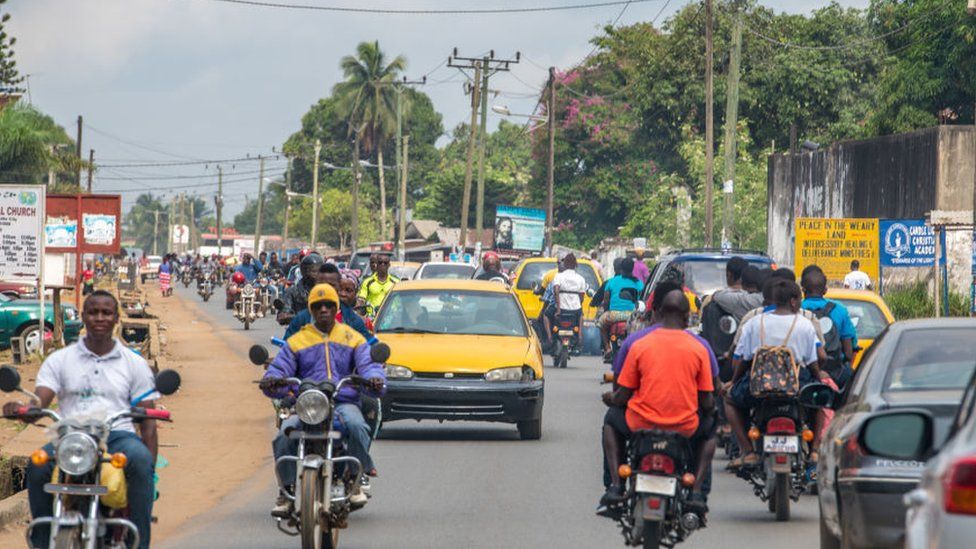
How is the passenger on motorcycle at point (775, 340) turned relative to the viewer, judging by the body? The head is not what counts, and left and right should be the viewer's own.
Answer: facing away from the viewer

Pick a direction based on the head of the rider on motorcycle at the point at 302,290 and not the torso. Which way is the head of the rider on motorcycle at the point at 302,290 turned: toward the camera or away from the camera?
toward the camera

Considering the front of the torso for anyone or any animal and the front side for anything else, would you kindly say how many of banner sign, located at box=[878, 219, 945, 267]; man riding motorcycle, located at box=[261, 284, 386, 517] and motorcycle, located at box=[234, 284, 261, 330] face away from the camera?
0

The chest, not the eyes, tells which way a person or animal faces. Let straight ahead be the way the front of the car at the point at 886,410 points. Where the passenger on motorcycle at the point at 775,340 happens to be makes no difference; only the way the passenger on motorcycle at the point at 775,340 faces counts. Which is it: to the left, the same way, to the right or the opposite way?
the same way

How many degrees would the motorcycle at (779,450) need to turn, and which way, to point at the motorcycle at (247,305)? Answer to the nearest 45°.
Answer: approximately 45° to its left

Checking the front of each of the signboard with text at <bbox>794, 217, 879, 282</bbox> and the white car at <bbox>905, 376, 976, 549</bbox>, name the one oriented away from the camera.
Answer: the white car

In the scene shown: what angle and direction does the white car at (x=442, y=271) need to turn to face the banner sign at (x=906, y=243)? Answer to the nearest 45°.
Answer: approximately 90° to its left

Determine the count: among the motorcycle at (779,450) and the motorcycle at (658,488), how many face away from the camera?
2

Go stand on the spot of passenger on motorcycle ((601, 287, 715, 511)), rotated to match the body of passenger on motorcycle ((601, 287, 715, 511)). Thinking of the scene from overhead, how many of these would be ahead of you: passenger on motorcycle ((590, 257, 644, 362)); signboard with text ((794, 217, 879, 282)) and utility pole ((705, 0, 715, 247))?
3

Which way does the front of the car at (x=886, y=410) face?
away from the camera

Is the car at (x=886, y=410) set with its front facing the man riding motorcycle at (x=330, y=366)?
no

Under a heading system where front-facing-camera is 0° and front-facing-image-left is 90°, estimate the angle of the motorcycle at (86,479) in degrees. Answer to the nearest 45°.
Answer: approximately 0°

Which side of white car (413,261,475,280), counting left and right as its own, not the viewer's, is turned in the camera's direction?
front

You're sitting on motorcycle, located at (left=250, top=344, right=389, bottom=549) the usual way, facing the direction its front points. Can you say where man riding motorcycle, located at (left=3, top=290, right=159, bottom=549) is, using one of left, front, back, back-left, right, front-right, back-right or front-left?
front-right

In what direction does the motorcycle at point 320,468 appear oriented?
toward the camera

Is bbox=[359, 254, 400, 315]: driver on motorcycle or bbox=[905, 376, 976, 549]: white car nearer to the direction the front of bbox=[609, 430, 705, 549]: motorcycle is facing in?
the driver on motorcycle

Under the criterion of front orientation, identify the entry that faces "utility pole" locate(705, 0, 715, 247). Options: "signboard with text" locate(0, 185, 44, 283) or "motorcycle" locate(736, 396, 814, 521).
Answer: the motorcycle

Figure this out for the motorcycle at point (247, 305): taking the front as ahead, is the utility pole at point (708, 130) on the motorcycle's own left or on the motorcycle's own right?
on the motorcycle's own left

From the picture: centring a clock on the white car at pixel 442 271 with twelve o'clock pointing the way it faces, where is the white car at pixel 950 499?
the white car at pixel 950 499 is roughly at 12 o'clock from the white car at pixel 442 271.

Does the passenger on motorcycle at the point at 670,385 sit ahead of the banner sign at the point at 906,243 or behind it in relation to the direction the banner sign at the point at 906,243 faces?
ahead

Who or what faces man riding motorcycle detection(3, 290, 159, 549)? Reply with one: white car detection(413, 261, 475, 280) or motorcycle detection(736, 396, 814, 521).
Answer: the white car
